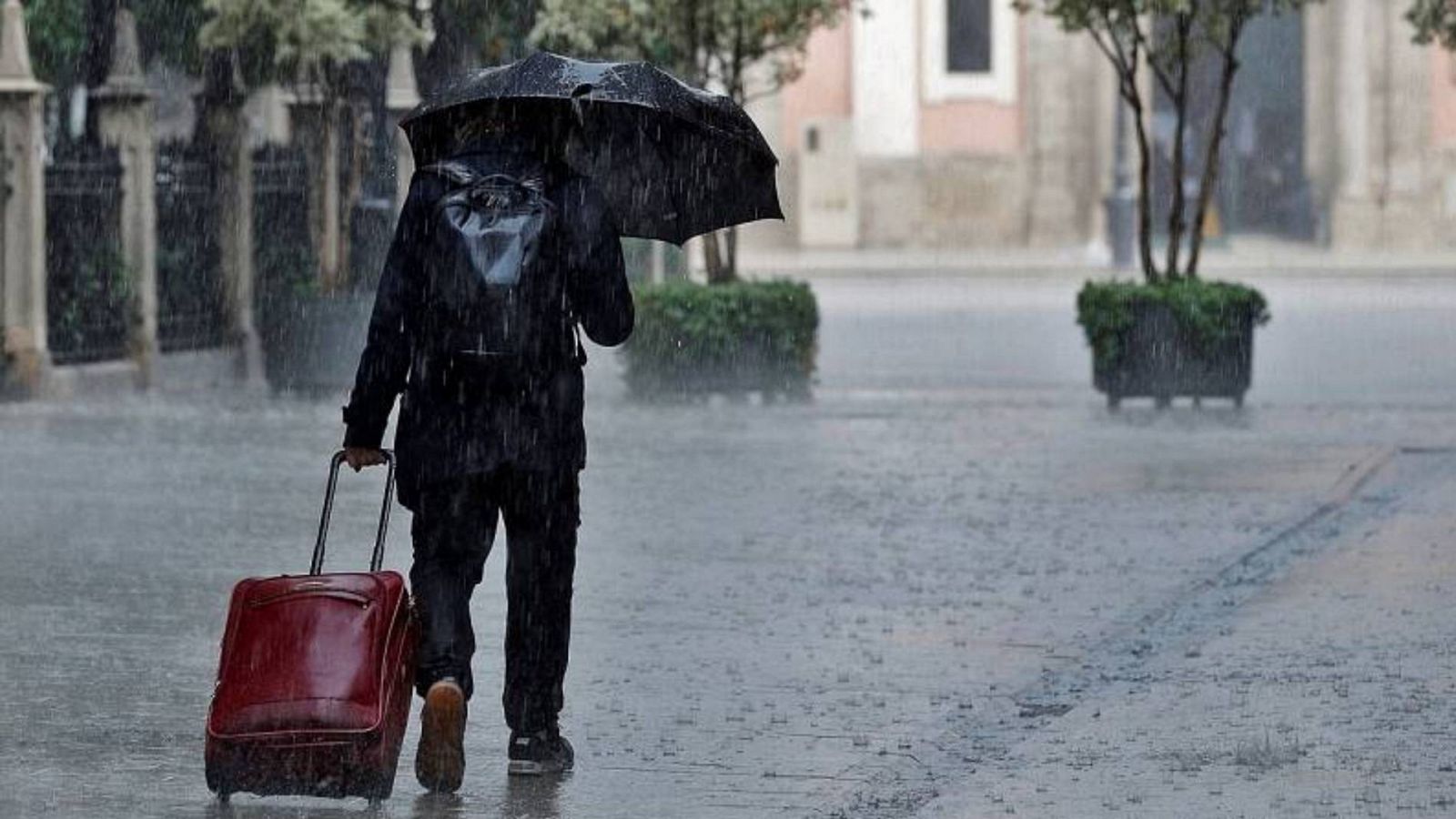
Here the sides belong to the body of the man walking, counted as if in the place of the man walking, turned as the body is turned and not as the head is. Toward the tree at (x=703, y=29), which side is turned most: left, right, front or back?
front

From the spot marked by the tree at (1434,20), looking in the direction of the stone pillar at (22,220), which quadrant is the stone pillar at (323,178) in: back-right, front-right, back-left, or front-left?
front-right

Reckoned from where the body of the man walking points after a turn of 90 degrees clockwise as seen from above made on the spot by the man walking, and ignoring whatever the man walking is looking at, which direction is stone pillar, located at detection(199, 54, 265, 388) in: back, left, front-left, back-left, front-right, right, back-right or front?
left

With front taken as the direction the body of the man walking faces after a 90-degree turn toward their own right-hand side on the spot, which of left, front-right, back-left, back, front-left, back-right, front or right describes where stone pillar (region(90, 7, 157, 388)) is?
left

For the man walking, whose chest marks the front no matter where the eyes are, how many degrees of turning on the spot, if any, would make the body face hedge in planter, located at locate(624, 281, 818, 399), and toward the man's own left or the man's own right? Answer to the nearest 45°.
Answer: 0° — they already face it

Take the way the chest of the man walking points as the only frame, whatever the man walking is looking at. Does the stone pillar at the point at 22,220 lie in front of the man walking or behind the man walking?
in front

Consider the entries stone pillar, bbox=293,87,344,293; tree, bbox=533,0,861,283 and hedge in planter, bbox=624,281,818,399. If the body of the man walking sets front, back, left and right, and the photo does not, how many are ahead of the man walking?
3

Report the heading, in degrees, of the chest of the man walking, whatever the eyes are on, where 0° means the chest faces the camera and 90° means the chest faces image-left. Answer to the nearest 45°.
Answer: approximately 180°

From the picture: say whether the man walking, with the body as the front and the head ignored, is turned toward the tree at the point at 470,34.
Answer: yes

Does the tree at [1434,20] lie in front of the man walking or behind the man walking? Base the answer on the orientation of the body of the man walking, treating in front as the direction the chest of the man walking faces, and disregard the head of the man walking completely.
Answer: in front

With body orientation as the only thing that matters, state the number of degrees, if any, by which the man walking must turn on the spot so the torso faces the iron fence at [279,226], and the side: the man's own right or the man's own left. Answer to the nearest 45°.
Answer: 0° — they already face it

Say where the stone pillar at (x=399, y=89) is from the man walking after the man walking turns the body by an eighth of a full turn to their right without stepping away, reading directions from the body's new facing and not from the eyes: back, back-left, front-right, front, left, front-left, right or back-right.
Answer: front-left

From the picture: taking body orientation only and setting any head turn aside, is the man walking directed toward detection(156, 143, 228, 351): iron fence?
yes

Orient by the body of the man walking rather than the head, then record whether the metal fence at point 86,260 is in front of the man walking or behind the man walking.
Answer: in front
